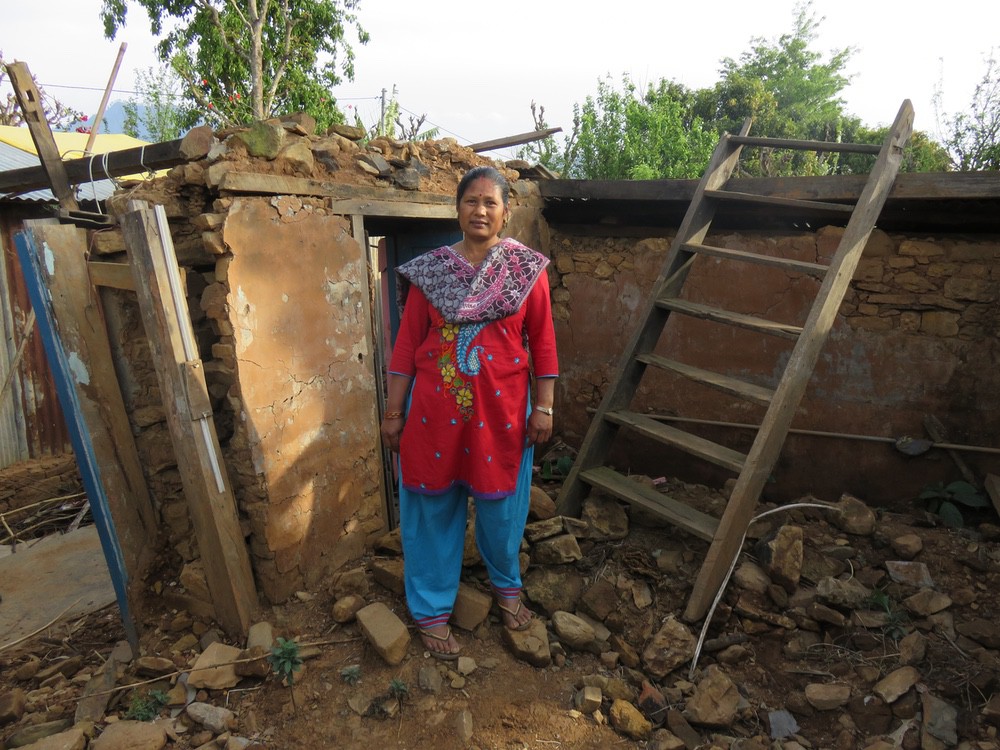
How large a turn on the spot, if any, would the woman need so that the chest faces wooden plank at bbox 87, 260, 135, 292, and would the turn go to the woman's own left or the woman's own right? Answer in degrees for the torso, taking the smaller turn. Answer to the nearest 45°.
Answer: approximately 90° to the woman's own right

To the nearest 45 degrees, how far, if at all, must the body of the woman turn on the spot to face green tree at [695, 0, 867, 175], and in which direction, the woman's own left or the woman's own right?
approximately 135° to the woman's own left

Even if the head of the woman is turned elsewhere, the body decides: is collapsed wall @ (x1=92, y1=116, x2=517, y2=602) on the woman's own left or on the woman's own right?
on the woman's own right

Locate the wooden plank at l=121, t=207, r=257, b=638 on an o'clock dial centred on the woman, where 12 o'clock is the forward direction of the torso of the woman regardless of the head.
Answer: The wooden plank is roughly at 3 o'clock from the woman.

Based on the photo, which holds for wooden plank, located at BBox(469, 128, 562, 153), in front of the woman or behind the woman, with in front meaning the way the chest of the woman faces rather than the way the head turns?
behind

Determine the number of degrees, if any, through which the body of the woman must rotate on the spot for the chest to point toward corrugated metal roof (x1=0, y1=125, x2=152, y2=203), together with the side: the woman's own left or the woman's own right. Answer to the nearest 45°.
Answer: approximately 135° to the woman's own right

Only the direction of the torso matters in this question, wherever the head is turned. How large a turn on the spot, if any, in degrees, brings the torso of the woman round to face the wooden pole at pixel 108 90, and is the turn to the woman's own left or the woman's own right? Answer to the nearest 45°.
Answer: approximately 135° to the woman's own right

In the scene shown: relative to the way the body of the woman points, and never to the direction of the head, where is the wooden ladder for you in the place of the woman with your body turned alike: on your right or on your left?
on your left

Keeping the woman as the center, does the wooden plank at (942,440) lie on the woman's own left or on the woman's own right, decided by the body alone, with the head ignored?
on the woman's own left

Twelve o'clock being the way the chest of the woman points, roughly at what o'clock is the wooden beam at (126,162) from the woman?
The wooden beam is roughly at 4 o'clock from the woman.

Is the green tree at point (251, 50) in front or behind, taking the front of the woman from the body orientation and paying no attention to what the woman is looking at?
behind

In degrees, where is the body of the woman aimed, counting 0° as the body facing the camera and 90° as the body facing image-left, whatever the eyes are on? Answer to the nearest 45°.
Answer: approximately 0°
